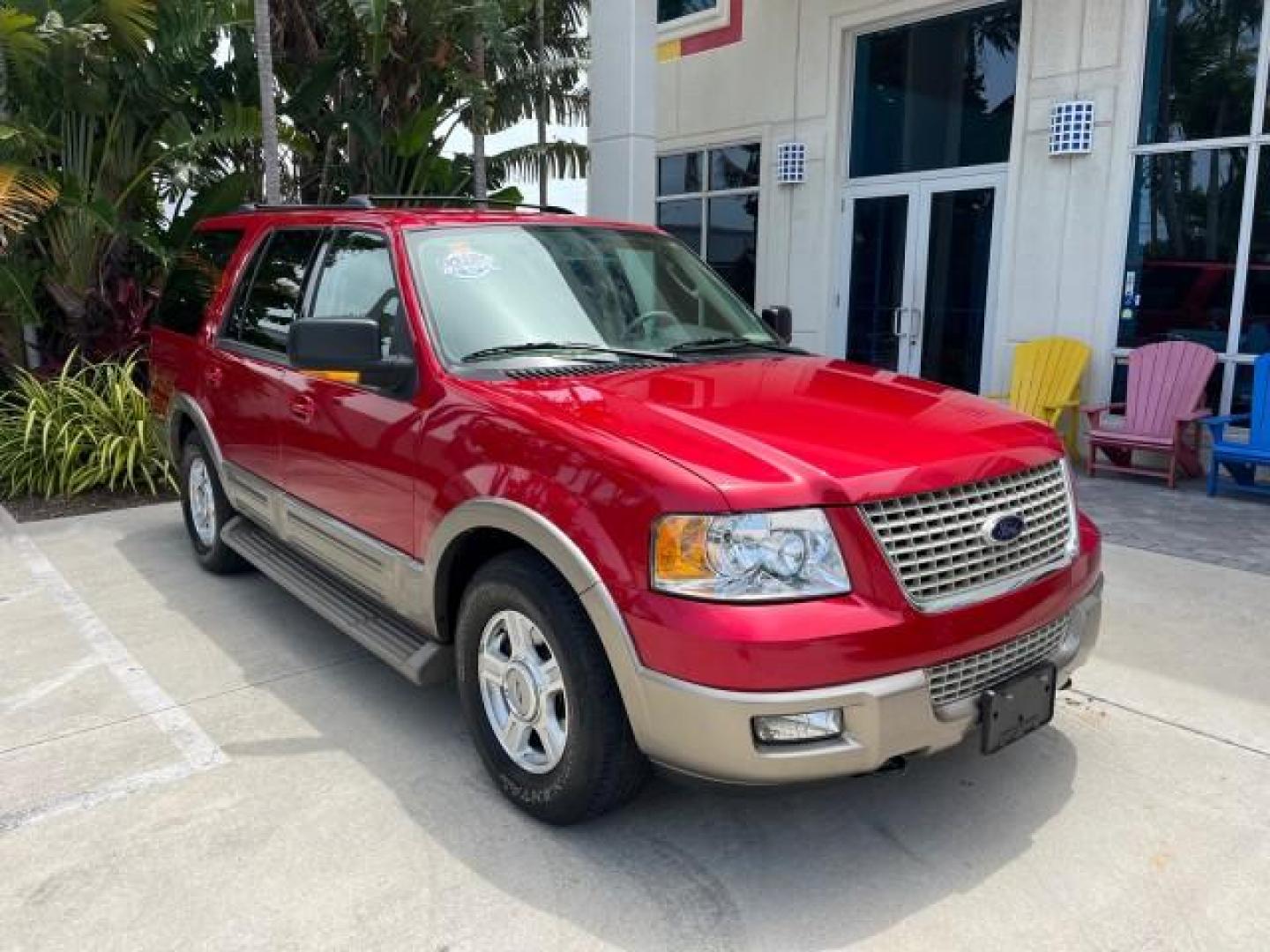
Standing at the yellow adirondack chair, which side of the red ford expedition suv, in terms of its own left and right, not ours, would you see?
left

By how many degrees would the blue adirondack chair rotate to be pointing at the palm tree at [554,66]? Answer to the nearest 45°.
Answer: approximately 90° to its right

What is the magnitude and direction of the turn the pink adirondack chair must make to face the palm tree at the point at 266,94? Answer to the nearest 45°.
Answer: approximately 45° to its right

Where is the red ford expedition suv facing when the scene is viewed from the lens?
facing the viewer and to the right of the viewer

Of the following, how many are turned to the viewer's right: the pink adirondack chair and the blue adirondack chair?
0

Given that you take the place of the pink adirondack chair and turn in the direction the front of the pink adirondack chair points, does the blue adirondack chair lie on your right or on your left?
on your left

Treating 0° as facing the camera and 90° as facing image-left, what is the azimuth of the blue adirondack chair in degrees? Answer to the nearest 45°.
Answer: approximately 45°

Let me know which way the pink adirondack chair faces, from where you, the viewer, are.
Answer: facing the viewer and to the left of the viewer

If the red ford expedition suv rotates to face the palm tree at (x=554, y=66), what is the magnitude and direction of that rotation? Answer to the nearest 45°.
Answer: approximately 135° to its left

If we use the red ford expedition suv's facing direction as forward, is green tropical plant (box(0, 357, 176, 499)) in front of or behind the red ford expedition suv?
behind

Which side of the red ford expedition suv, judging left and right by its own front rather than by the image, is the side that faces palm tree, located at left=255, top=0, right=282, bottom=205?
back

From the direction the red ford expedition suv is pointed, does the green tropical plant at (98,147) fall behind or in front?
behind

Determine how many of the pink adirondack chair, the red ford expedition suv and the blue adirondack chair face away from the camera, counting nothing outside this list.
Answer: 0

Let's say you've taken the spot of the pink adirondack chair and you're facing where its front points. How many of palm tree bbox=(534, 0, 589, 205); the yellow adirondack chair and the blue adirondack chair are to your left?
1

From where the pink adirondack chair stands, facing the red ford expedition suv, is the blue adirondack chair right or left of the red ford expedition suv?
left
